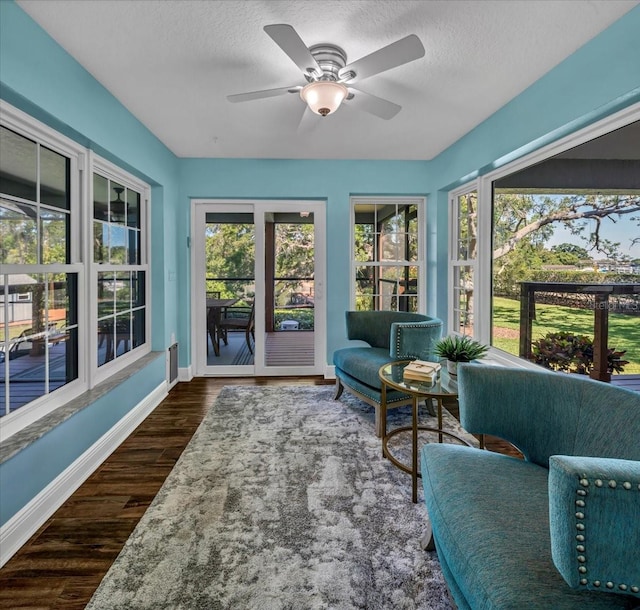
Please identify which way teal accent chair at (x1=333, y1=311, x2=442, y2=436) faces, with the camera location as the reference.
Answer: facing the viewer and to the left of the viewer

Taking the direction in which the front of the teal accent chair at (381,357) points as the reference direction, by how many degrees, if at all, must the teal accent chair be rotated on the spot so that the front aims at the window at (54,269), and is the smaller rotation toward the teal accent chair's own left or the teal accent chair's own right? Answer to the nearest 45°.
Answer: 0° — it already faces it

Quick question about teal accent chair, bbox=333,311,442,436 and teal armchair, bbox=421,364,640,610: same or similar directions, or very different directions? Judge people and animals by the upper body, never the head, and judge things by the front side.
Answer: same or similar directions

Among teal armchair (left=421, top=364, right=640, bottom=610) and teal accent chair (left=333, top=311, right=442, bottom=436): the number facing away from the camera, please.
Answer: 0

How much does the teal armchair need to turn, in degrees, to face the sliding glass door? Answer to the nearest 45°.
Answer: approximately 90° to its right

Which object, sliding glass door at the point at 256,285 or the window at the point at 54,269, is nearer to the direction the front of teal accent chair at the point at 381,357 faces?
the window
